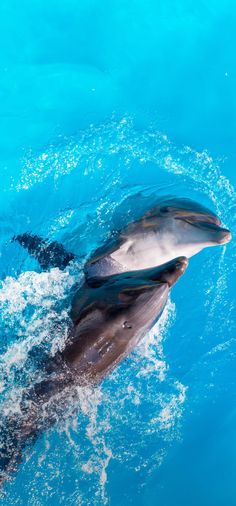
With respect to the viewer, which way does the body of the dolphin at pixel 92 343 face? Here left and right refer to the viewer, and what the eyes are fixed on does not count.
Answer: facing away from the viewer and to the right of the viewer

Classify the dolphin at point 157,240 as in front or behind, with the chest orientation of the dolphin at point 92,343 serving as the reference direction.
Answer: in front
